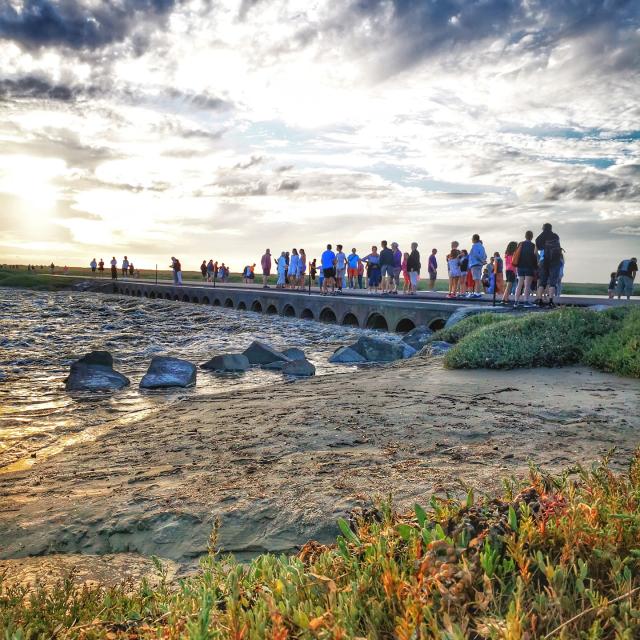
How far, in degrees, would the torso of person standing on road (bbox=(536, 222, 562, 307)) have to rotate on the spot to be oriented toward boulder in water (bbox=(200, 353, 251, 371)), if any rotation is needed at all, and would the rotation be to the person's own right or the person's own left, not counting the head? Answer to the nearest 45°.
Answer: approximately 135° to the person's own left

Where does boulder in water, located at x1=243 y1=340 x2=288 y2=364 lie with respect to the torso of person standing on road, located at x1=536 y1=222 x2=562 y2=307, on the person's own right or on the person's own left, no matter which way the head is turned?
on the person's own left

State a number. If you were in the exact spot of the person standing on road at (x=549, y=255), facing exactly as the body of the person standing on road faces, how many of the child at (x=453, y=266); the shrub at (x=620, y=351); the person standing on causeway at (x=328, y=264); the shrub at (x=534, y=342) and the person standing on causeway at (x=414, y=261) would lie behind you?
2

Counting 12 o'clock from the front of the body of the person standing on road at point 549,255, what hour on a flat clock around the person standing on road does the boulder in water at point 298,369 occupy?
The boulder in water is roughly at 7 o'clock from the person standing on road.

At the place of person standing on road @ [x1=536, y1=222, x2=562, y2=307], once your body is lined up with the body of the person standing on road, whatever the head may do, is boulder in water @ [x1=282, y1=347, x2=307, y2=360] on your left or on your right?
on your left

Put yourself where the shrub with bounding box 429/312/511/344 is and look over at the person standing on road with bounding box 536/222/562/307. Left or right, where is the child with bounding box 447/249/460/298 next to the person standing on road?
left

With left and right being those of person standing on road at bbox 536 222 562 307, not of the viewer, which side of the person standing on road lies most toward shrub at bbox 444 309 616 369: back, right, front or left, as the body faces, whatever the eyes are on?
back

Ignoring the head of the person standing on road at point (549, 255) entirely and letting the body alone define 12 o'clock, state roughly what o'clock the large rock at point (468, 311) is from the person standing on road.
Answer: The large rock is roughly at 8 o'clock from the person standing on road.

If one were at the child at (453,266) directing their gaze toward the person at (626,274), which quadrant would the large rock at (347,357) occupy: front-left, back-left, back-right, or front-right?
back-right

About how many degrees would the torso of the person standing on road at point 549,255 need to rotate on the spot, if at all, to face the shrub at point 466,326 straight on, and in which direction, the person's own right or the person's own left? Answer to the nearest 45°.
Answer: approximately 135° to the person's own left

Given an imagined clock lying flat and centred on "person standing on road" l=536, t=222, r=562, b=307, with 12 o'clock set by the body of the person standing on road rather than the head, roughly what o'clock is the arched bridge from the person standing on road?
The arched bridge is roughly at 10 o'clock from the person standing on road.

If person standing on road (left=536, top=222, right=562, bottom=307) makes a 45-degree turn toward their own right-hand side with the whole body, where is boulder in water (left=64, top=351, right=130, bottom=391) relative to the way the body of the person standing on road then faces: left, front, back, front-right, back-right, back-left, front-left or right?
back

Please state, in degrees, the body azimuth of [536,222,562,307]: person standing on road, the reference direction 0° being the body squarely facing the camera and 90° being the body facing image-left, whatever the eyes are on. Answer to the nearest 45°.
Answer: approximately 180°

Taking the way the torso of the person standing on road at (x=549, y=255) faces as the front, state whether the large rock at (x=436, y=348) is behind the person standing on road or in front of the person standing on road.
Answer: behind

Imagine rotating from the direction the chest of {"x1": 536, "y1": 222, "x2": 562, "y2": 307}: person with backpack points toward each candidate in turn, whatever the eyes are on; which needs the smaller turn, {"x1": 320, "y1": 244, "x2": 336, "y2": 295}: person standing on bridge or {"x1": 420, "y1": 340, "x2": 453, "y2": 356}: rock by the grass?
the person standing on bridge
